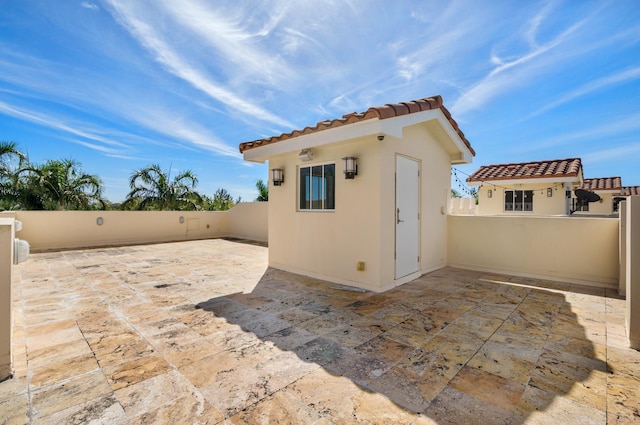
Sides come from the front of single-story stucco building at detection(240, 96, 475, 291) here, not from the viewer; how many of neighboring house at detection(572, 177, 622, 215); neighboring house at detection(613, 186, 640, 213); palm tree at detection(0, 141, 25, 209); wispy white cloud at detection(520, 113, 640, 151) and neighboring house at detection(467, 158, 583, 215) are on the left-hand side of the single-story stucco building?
4

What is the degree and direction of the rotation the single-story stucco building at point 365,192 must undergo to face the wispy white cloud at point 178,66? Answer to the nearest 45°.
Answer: approximately 180°

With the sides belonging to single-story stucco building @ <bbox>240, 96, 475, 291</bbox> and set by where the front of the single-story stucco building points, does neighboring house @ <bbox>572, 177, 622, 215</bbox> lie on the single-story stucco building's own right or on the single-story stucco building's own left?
on the single-story stucco building's own left

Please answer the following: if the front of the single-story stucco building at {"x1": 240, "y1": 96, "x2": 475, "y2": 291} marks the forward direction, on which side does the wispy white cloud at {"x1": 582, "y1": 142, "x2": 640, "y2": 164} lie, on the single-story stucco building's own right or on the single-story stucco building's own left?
on the single-story stucco building's own left

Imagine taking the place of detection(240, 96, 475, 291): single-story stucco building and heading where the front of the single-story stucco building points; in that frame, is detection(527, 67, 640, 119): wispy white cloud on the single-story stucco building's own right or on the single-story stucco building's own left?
on the single-story stucco building's own left

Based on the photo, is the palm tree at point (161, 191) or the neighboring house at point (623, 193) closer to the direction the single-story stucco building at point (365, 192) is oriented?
the neighboring house

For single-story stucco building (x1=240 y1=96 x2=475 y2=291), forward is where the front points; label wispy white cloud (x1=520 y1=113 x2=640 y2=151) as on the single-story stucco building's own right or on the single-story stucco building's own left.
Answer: on the single-story stucco building's own left

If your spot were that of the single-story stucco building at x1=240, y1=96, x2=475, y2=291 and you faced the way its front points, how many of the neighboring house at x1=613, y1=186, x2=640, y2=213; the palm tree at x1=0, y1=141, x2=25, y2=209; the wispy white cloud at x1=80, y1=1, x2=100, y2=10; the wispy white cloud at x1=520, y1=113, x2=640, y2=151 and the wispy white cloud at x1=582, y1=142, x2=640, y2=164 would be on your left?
3

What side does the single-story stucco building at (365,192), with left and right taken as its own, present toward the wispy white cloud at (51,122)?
back

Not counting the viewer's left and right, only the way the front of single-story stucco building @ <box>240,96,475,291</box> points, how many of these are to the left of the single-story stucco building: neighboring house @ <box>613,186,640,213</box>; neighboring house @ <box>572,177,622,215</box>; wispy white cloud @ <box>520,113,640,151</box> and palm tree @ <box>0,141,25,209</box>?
3

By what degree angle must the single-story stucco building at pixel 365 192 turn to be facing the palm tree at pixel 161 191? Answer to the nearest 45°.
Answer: approximately 180°

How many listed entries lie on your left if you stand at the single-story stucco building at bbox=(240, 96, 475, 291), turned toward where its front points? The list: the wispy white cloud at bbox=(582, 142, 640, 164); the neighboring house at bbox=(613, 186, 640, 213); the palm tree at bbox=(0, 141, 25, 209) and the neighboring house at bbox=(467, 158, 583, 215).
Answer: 3

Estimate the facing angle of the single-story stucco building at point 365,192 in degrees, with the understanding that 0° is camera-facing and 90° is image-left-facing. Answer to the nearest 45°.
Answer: approximately 315°
